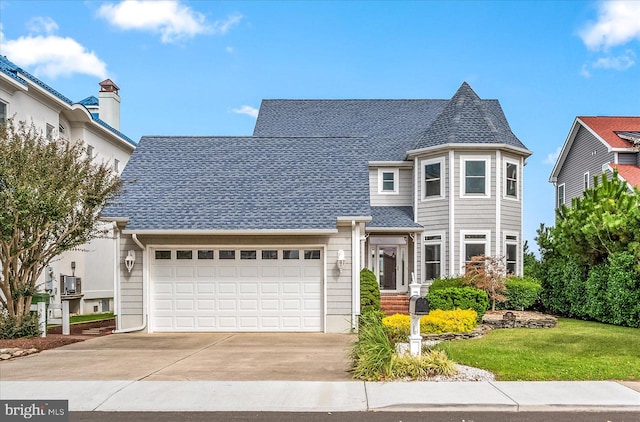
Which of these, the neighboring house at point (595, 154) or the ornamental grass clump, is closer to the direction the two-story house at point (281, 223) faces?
the ornamental grass clump

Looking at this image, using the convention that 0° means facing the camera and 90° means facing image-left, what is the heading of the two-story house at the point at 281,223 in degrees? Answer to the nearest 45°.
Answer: approximately 0°

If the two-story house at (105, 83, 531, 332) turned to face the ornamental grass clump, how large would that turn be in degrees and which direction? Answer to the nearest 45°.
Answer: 0° — it already faces it

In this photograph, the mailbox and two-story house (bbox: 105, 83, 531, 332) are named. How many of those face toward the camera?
2

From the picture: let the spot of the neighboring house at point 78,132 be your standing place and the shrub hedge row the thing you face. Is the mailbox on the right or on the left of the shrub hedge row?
right

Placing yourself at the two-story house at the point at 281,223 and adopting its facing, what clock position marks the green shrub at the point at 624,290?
The green shrub is roughly at 9 o'clock from the two-story house.

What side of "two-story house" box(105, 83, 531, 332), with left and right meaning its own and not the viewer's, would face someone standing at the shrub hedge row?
left
